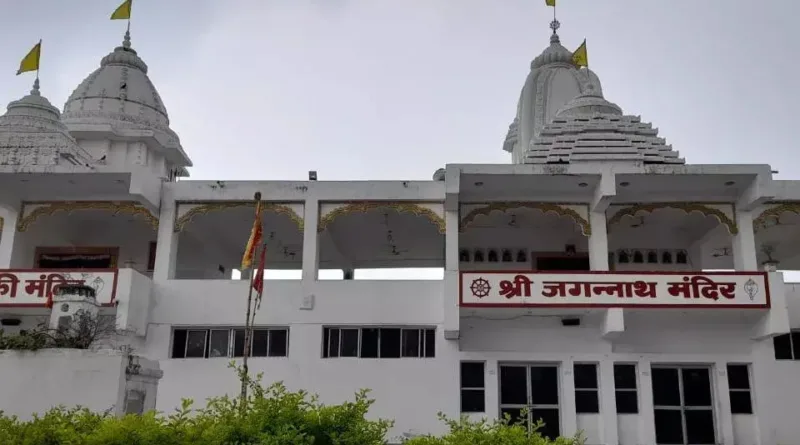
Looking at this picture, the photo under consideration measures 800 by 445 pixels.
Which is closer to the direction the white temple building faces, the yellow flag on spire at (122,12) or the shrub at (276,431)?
the shrub

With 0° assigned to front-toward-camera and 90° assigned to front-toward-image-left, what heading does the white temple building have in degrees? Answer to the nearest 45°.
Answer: approximately 0°

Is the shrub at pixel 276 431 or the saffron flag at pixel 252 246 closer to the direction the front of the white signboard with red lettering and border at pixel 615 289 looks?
the shrub

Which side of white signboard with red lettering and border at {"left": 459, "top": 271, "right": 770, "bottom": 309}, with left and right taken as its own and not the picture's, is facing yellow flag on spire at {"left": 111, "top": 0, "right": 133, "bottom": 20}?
right

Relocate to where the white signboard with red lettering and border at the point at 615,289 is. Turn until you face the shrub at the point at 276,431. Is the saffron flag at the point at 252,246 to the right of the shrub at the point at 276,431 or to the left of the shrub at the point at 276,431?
right

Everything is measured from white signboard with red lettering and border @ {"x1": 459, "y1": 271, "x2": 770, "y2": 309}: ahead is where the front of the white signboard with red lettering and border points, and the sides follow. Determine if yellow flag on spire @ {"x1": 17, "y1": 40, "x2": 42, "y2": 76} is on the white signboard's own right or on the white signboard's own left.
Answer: on the white signboard's own right

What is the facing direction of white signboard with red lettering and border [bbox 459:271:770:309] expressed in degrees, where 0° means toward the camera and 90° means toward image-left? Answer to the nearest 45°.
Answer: approximately 0°

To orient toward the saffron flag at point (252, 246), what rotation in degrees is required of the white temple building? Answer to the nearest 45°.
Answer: approximately 45° to its right

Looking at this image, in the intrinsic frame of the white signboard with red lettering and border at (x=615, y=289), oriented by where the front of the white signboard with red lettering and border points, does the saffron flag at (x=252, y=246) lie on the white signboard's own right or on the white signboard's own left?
on the white signboard's own right
